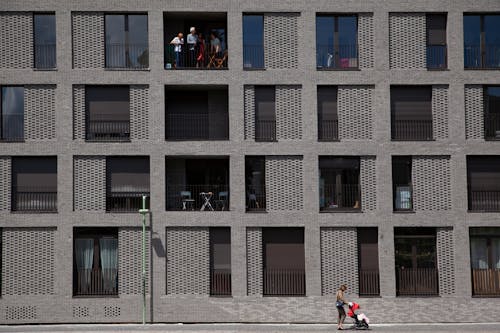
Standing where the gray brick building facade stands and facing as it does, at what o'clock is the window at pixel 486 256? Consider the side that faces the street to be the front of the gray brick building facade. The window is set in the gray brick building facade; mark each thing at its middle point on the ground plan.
The window is roughly at 9 o'clock from the gray brick building facade.

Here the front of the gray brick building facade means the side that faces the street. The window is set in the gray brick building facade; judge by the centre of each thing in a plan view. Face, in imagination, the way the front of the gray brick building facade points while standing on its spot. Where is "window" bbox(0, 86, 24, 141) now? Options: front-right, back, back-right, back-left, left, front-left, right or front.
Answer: right

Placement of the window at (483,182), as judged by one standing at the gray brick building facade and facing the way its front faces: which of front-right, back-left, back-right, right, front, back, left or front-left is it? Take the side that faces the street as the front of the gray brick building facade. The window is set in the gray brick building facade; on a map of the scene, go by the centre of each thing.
left

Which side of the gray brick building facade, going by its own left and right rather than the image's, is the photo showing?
front

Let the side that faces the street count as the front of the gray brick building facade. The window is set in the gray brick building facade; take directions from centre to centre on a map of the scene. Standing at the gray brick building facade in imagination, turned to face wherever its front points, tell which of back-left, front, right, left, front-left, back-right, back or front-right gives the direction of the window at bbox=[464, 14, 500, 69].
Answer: left

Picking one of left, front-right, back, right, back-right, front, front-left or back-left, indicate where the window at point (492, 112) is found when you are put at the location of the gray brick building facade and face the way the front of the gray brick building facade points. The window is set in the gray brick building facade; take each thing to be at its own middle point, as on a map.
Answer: left
